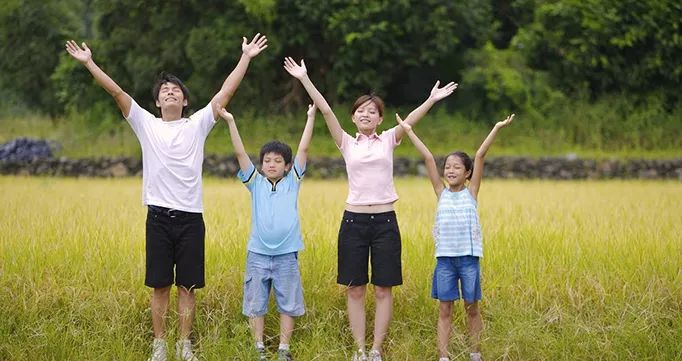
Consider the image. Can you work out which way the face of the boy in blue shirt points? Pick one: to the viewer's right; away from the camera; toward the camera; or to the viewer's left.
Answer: toward the camera

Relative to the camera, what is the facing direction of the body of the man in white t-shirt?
toward the camera

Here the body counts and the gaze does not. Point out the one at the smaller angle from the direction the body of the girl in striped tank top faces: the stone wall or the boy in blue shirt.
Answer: the boy in blue shirt

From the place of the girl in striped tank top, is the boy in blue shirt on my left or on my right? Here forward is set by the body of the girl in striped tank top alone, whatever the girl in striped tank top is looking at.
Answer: on my right

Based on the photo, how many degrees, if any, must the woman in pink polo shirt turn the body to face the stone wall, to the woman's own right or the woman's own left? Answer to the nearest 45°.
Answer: approximately 180°

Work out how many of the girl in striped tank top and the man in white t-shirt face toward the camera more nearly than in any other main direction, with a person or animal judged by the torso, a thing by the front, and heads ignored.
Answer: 2

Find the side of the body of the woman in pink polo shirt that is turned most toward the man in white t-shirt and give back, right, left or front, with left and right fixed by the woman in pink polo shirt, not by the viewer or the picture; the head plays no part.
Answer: right

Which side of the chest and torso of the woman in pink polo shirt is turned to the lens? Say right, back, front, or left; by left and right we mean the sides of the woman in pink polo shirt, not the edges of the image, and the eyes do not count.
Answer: front

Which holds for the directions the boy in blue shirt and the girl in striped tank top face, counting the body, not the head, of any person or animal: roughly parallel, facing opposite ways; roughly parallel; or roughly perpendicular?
roughly parallel

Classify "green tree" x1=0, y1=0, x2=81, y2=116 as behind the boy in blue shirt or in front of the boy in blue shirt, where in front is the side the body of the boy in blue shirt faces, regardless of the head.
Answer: behind

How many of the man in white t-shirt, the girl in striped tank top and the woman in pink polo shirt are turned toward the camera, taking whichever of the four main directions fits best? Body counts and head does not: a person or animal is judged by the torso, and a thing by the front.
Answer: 3

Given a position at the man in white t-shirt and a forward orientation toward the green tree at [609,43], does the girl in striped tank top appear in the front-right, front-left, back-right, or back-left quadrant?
front-right

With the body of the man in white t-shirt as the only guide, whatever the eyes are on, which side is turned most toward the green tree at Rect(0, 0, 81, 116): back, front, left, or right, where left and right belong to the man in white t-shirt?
back

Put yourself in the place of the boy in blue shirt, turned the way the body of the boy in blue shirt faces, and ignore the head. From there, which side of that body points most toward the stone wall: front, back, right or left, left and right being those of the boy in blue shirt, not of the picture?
back

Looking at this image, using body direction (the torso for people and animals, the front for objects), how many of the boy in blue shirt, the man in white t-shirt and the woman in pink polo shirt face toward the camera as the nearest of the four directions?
3
